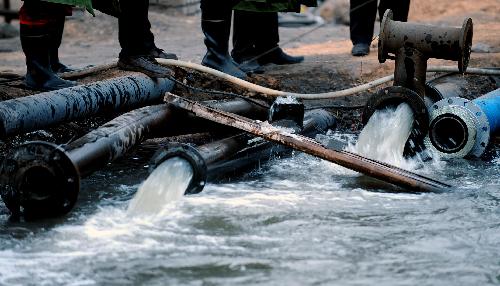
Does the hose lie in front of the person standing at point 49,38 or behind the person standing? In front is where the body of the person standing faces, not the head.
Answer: in front

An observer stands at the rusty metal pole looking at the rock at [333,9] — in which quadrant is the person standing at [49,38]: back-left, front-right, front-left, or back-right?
front-left

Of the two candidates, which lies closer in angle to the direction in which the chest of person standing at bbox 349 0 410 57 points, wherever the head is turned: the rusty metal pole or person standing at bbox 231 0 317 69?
the rusty metal pole

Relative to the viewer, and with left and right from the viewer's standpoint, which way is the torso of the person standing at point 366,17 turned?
facing the viewer

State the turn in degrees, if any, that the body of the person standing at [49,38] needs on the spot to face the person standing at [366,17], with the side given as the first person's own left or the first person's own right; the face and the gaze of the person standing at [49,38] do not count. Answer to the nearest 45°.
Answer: approximately 45° to the first person's own left
